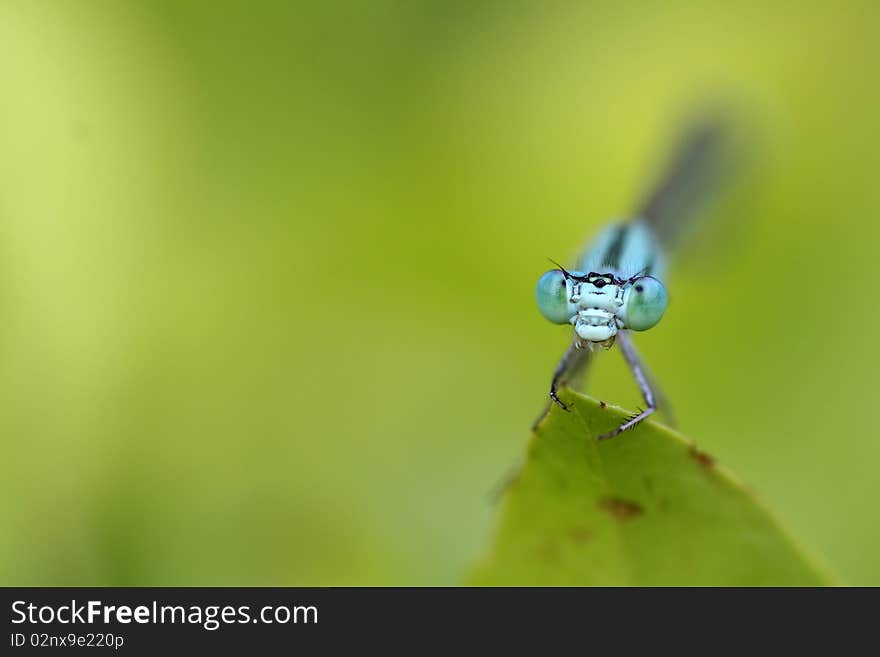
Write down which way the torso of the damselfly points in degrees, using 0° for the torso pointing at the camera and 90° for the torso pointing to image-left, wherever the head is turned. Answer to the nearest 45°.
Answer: approximately 0°
